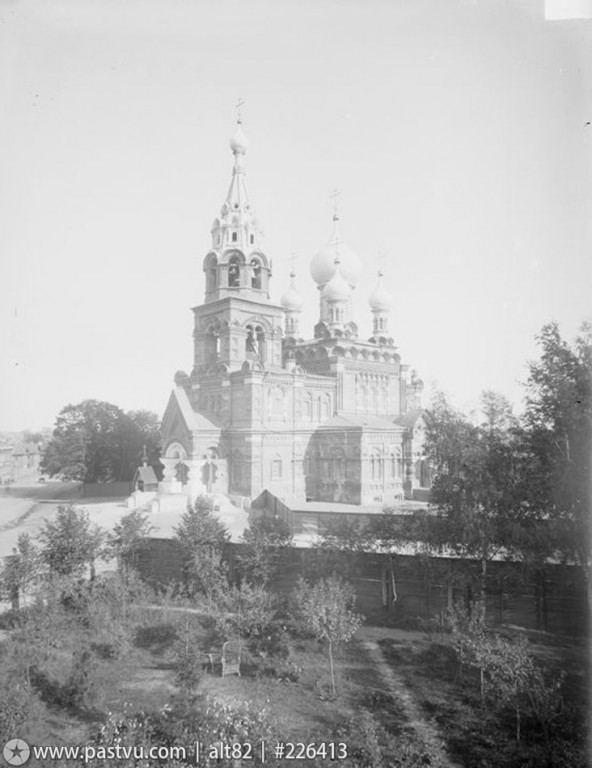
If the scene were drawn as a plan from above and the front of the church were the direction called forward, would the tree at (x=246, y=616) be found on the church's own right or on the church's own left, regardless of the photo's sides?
on the church's own left

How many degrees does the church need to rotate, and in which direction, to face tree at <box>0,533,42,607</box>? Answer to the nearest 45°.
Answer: approximately 45° to its left

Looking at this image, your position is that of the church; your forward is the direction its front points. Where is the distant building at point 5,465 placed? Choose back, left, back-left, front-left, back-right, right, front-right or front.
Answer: right

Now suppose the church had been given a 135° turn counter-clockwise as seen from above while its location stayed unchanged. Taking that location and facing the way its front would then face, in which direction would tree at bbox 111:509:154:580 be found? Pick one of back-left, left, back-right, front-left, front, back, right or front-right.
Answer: right

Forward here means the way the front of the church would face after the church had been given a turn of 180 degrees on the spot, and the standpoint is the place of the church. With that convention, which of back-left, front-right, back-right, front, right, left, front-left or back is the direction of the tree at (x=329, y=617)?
back-right

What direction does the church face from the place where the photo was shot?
facing the viewer and to the left of the viewer

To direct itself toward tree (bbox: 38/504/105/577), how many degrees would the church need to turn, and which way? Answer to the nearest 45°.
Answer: approximately 45° to its left

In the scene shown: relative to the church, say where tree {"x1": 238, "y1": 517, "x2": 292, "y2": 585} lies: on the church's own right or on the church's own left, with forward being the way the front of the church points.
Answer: on the church's own left
